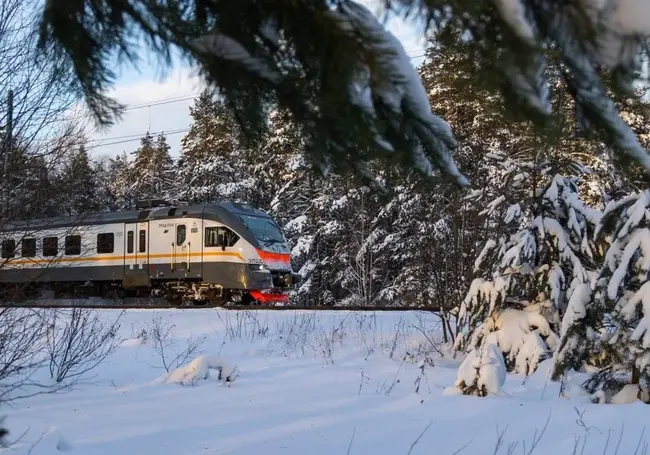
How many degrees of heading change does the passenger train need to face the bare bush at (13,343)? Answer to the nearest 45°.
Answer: approximately 45° to its right

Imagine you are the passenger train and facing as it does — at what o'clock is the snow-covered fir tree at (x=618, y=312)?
The snow-covered fir tree is roughly at 1 o'clock from the passenger train.

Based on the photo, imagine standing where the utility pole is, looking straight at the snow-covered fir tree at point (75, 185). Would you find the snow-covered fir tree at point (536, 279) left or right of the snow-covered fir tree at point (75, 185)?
right

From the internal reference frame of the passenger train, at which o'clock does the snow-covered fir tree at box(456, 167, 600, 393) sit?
The snow-covered fir tree is roughly at 1 o'clock from the passenger train.

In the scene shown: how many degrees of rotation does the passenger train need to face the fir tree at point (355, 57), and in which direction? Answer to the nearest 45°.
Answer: approximately 45° to its right

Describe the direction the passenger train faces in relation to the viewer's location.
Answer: facing the viewer and to the right of the viewer
